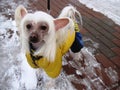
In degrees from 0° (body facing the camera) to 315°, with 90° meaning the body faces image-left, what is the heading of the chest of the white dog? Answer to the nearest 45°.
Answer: approximately 45°
